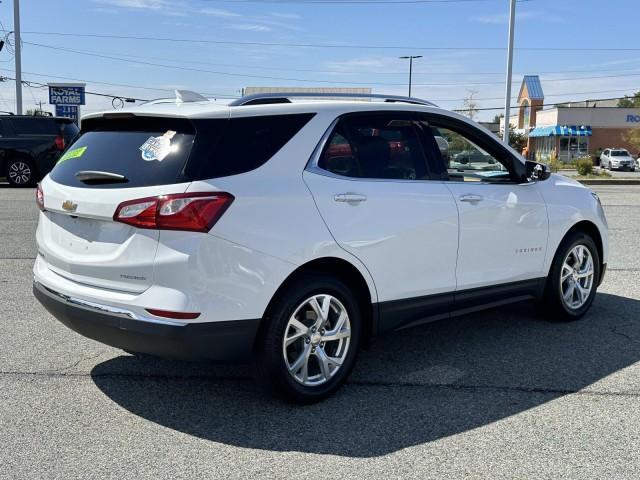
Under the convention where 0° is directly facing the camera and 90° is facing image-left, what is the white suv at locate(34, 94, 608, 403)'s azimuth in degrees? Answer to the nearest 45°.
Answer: approximately 225°

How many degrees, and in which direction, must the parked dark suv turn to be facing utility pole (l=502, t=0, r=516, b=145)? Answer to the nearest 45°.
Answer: approximately 135° to its right

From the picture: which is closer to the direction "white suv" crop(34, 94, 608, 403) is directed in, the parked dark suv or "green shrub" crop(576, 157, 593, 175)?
the green shrub

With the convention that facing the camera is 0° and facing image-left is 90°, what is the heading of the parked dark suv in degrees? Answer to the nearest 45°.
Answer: approximately 135°

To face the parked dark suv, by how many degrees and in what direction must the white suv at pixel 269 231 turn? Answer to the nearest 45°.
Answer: approximately 90° to its left

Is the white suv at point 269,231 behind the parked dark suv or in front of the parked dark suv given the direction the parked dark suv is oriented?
behind

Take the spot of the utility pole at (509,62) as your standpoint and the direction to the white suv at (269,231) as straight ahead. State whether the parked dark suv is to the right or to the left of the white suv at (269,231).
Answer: right

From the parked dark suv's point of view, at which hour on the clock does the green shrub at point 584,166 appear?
The green shrub is roughly at 4 o'clock from the parked dark suv.

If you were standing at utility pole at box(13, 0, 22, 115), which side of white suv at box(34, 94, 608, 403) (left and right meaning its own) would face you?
left
